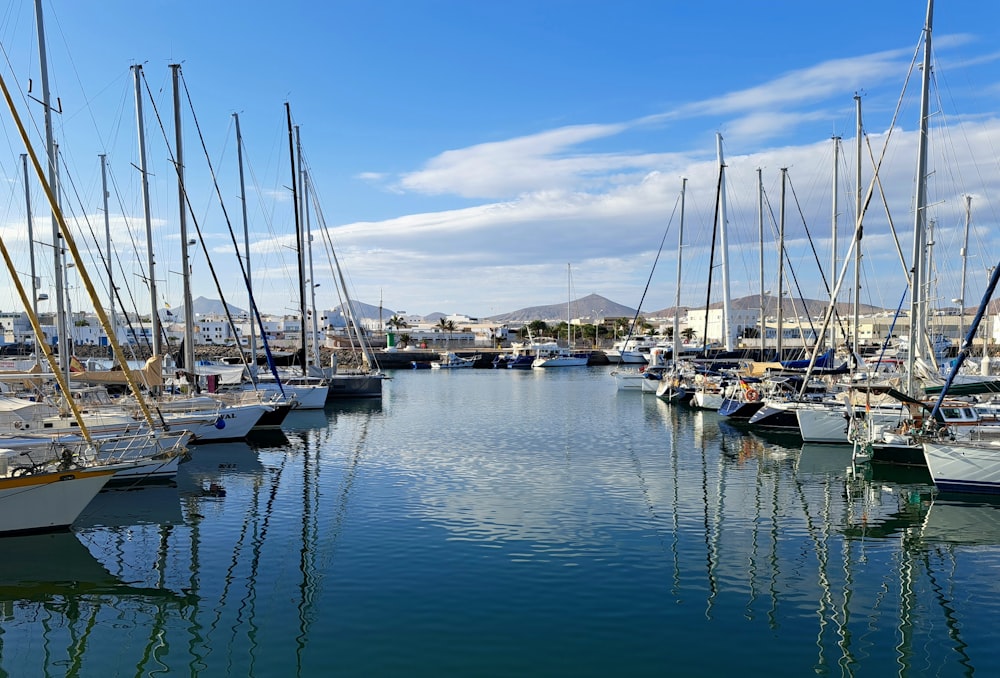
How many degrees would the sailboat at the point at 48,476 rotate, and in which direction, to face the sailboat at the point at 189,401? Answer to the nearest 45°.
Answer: approximately 90° to its left

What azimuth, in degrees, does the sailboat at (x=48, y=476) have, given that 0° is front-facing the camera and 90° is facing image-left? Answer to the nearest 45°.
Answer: approximately 270°
